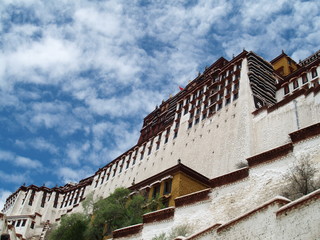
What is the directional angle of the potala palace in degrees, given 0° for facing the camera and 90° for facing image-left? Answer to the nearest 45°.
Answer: approximately 45°

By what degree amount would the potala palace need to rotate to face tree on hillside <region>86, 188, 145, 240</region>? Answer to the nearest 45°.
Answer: approximately 45° to its right

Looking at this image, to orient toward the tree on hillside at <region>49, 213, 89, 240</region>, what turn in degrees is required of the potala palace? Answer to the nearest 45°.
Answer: approximately 45° to its right
